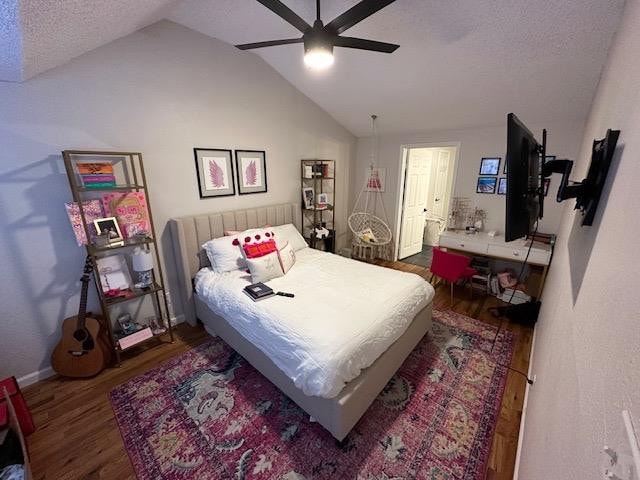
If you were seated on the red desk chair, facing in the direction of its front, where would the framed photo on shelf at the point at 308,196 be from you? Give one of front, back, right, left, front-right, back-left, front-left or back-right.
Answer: back-left

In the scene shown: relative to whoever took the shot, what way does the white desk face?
facing the viewer and to the left of the viewer

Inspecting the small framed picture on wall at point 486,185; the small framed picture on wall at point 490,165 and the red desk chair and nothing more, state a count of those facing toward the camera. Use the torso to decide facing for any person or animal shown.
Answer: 2

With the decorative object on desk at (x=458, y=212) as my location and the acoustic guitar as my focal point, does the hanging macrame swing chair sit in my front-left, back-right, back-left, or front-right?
front-right

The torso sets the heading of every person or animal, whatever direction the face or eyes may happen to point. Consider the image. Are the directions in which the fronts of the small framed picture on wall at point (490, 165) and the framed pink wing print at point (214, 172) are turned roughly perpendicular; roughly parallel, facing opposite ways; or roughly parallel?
roughly perpendicular

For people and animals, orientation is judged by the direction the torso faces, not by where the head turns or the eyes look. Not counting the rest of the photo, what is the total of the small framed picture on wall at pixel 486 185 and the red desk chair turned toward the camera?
1

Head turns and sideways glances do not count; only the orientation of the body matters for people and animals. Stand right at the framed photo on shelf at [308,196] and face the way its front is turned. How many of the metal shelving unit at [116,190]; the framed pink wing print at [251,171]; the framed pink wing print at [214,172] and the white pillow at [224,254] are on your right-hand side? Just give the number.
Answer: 4

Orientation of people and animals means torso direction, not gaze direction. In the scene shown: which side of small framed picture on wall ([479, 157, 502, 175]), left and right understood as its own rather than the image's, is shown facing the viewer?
front

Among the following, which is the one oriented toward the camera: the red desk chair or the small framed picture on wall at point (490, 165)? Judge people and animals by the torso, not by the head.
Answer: the small framed picture on wall

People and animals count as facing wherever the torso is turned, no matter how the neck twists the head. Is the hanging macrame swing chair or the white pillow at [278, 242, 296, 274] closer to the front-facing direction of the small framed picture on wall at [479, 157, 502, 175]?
the white pillow

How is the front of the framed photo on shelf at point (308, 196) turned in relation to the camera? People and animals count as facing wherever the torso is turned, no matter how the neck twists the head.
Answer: facing the viewer and to the right of the viewer

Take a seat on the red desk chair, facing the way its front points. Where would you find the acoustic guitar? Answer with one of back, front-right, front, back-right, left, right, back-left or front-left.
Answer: back

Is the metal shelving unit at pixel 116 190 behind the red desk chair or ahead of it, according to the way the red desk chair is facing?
behind

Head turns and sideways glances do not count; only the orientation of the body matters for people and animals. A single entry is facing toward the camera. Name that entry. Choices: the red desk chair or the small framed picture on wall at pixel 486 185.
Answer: the small framed picture on wall

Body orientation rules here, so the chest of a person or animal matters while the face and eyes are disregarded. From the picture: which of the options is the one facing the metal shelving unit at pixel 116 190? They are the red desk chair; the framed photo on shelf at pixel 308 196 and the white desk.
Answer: the white desk

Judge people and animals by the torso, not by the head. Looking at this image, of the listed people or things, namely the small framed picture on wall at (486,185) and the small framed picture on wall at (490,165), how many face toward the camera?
2
